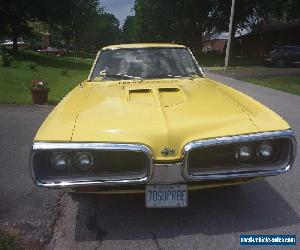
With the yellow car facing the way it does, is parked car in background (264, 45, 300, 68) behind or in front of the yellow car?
behind

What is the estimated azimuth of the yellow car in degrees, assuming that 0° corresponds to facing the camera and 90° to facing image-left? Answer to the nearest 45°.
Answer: approximately 0°
